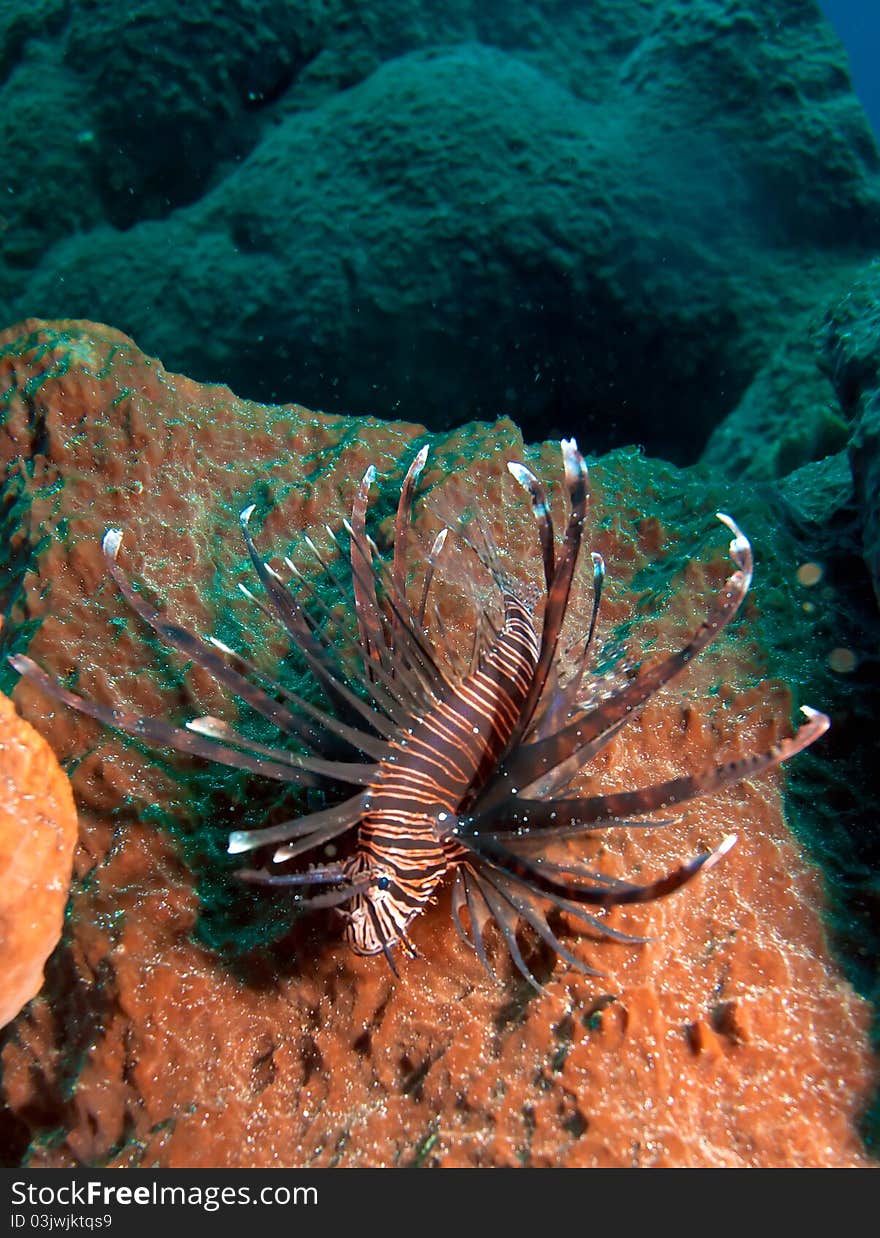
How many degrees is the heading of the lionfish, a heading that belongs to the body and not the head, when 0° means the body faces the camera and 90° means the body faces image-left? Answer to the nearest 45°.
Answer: approximately 45°
